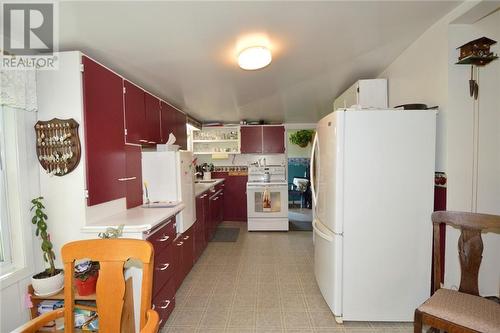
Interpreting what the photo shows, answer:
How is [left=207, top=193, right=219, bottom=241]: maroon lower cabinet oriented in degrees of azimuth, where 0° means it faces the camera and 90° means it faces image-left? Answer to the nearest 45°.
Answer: approximately 270°

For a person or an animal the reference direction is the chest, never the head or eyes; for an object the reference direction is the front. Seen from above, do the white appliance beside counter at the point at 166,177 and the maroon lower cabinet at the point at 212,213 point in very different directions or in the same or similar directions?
same or similar directions

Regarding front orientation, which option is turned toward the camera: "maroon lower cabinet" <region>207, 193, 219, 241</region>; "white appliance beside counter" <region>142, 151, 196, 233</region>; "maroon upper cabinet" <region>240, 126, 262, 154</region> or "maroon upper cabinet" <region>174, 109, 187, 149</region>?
"maroon upper cabinet" <region>240, 126, 262, 154</region>

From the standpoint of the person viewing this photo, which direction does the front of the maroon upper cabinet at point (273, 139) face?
facing the viewer

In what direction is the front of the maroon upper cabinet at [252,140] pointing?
toward the camera

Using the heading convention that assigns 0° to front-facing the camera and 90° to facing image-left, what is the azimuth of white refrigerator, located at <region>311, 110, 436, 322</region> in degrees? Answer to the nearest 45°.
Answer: approximately 90°

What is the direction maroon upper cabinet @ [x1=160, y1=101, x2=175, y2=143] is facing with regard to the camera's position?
facing to the right of the viewer

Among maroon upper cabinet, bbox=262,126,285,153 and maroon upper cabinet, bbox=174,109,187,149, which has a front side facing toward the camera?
maroon upper cabinet, bbox=262,126,285,153

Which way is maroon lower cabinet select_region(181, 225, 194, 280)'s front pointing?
to the viewer's right

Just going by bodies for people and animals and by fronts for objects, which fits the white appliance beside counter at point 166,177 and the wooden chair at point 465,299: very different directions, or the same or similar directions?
very different directions

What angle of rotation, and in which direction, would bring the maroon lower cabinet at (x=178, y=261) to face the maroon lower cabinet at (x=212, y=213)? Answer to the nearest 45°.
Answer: approximately 90° to its left

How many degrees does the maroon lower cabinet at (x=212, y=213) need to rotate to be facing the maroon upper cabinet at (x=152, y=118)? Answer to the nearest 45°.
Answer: approximately 135° to its right

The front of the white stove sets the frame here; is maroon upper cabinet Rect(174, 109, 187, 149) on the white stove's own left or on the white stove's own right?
on the white stove's own right

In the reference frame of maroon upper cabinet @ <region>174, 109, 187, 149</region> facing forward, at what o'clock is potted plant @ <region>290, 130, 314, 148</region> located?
The potted plant is roughly at 11 o'clock from the maroon upper cabinet.

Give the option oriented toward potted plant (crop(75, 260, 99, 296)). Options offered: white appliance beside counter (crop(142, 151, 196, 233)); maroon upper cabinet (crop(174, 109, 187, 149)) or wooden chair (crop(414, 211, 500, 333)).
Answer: the wooden chair

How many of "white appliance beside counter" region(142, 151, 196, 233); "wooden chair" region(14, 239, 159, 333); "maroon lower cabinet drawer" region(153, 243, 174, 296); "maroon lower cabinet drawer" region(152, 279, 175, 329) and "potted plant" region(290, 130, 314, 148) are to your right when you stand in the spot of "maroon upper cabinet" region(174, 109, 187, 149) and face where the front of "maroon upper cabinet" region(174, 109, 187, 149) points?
4
